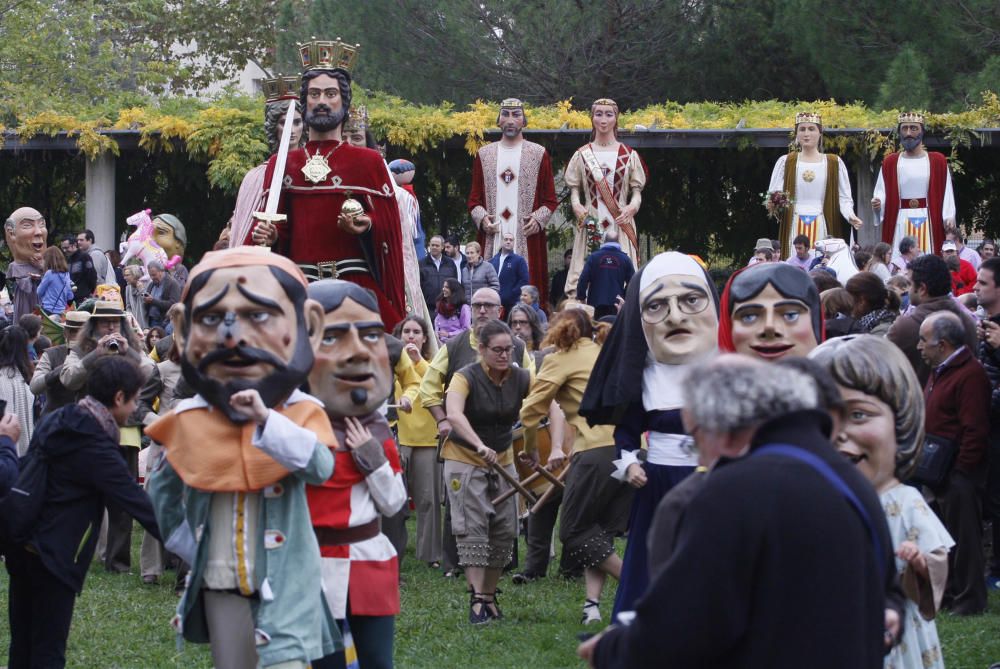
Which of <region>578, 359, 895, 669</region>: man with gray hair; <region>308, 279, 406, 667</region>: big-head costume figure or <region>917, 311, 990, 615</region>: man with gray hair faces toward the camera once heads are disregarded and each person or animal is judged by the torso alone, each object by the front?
the big-head costume figure

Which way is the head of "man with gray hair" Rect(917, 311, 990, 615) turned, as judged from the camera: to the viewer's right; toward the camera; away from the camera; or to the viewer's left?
to the viewer's left

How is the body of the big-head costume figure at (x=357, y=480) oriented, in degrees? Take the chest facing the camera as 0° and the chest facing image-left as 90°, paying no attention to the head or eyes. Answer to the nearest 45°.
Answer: approximately 0°

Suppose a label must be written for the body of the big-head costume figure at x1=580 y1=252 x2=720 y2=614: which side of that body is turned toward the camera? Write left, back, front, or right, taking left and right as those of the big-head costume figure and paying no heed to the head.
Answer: front

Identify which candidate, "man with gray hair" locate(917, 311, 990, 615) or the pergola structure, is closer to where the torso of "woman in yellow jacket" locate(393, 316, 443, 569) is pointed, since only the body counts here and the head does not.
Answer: the man with gray hair

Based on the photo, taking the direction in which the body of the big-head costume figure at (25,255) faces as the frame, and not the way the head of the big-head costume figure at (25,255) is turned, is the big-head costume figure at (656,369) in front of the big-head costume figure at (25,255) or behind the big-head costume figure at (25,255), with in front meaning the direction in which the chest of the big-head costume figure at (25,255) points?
in front

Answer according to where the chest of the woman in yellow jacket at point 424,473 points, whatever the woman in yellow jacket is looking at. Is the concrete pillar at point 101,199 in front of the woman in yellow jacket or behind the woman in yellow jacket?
behind

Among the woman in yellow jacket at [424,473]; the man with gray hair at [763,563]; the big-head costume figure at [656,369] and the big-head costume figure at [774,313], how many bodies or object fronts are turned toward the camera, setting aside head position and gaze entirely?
3

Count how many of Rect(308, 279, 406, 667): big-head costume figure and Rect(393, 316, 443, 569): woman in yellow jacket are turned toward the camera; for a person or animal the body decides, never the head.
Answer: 2

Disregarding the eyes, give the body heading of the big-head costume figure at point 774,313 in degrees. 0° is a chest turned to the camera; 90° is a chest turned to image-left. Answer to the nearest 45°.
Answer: approximately 0°

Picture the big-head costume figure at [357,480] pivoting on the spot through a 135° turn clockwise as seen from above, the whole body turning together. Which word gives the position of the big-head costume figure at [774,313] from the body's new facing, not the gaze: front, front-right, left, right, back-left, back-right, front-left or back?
back-right

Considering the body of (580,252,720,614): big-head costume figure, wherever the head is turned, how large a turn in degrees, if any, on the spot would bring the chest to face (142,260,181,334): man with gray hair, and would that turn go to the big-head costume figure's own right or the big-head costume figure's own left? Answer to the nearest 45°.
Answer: approximately 135° to the big-head costume figure's own right

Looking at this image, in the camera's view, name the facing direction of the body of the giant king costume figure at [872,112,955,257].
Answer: toward the camera
